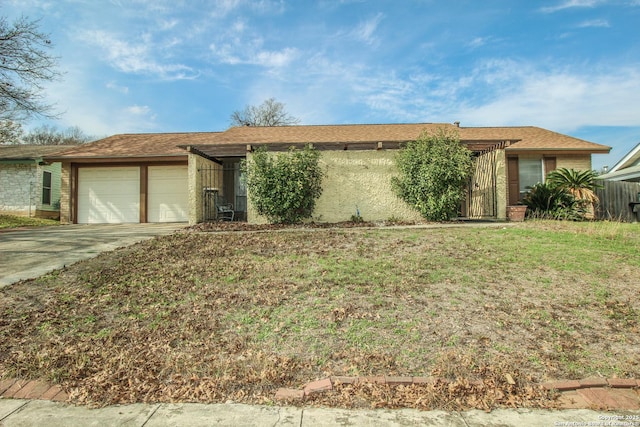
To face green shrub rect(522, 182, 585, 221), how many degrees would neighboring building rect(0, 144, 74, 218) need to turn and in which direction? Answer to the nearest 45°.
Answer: approximately 45° to its left

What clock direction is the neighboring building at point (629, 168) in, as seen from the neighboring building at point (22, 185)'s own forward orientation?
the neighboring building at point (629, 168) is roughly at 10 o'clock from the neighboring building at point (22, 185).

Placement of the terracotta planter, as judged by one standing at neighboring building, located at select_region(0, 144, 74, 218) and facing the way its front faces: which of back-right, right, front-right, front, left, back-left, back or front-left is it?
front-left

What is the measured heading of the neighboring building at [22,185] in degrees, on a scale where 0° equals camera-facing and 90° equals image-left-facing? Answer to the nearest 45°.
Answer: approximately 0°

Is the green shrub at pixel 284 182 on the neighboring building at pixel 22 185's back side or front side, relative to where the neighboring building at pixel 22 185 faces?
on the front side

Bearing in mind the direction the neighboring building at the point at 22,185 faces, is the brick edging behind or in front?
in front
